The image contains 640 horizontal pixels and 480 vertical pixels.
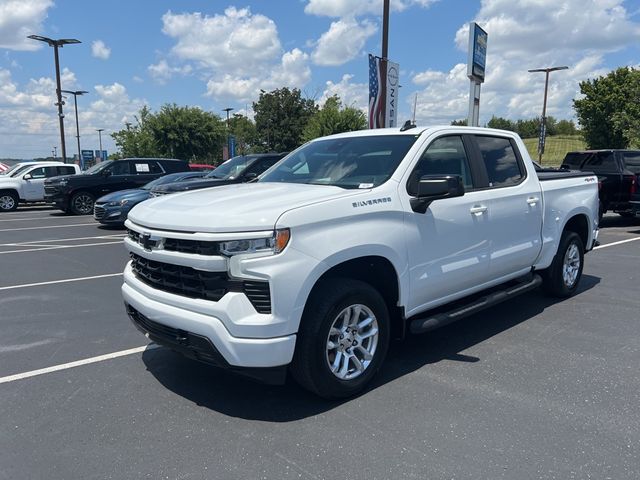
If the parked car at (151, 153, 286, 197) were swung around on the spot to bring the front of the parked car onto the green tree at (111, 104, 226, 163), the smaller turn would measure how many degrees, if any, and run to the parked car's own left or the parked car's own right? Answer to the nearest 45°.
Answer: approximately 135° to the parked car's own right

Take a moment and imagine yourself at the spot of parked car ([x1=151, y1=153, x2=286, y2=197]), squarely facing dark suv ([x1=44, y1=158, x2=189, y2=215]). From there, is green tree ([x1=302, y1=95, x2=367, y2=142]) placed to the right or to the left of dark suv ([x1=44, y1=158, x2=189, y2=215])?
right

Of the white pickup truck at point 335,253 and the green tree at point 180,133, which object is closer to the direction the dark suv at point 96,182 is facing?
the white pickup truck

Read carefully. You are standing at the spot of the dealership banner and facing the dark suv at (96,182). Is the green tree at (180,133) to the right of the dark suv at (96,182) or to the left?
right

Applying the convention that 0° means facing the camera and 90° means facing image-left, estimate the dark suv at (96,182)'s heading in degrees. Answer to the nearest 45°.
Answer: approximately 45°

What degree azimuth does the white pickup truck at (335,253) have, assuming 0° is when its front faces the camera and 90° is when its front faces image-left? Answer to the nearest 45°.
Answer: approximately 45°

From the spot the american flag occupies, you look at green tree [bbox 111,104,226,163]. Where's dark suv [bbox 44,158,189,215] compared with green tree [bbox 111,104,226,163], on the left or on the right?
left

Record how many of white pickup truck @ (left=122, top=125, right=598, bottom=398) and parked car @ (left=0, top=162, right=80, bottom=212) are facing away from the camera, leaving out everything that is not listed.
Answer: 0

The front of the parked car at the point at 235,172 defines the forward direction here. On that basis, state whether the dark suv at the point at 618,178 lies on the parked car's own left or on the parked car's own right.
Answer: on the parked car's own left

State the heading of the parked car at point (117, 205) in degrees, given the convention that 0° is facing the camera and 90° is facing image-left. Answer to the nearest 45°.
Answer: approximately 45°

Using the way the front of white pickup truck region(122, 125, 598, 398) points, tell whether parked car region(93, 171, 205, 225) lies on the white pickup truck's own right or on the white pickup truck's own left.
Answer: on the white pickup truck's own right
